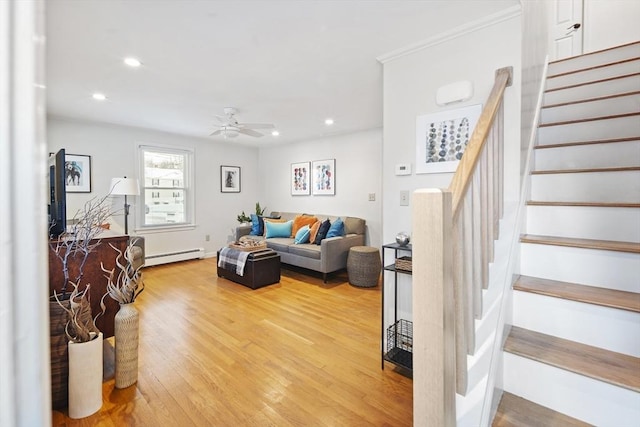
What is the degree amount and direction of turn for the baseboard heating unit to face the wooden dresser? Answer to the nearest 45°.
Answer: approximately 45° to its right

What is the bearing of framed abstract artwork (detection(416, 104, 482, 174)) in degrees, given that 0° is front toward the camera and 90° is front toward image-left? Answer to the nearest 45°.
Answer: approximately 45°

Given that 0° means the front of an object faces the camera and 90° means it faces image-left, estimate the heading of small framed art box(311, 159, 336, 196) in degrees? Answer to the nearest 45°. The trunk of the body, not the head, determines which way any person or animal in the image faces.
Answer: approximately 45°

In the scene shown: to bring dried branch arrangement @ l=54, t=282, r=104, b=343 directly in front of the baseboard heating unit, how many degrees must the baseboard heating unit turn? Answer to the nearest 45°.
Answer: approximately 45° to its right
